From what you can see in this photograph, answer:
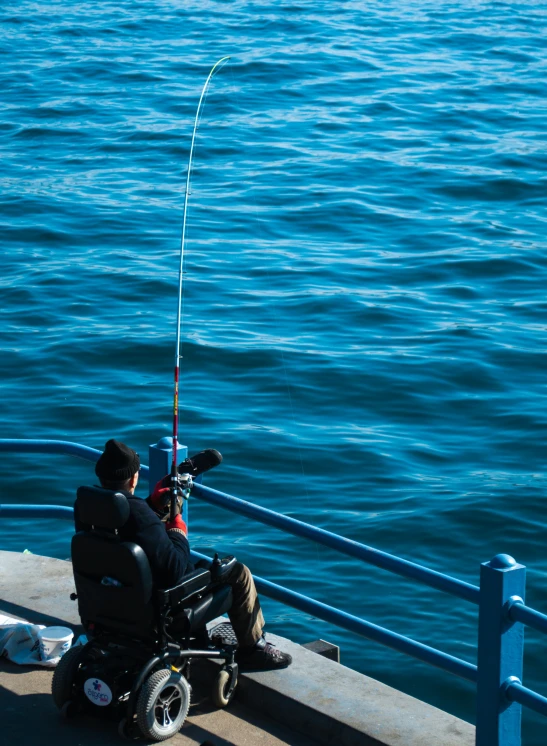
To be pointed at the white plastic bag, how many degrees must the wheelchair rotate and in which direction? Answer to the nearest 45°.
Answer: approximately 90° to its left

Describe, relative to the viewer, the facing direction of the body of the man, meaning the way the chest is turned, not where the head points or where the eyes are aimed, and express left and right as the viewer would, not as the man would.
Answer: facing away from the viewer and to the right of the viewer

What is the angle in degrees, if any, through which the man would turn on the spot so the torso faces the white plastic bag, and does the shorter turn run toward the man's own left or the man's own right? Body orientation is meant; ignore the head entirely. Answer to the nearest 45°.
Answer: approximately 90° to the man's own left

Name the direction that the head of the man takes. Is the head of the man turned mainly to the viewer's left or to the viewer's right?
to the viewer's right

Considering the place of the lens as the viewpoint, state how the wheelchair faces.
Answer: facing away from the viewer and to the right of the viewer
